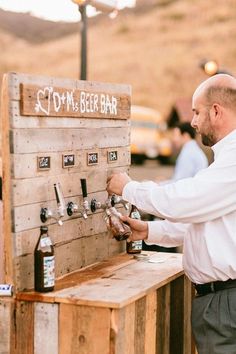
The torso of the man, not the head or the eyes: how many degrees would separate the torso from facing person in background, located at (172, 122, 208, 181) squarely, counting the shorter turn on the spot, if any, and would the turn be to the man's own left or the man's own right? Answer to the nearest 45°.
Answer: approximately 90° to the man's own right

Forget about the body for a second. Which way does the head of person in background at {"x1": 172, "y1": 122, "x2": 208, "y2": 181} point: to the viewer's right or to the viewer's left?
to the viewer's left

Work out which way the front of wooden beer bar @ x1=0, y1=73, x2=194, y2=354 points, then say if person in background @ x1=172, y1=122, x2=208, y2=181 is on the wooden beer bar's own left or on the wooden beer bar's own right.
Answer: on the wooden beer bar's own left

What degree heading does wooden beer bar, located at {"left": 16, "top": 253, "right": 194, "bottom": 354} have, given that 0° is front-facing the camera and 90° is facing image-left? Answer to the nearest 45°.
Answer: approximately 315°

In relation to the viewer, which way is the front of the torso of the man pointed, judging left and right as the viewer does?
facing to the left of the viewer

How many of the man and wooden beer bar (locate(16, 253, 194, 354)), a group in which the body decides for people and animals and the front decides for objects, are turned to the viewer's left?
1

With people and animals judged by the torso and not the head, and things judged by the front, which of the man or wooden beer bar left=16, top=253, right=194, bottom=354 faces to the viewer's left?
the man

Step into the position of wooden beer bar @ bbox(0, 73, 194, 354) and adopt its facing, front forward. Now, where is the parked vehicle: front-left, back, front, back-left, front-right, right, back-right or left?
back-left

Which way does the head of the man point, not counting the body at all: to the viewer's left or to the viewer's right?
to the viewer's left
